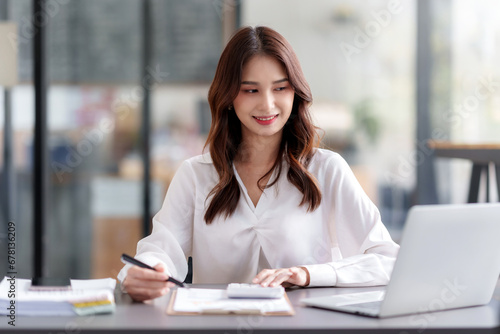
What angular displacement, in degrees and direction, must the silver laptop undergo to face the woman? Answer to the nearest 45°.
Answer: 0° — it already faces them

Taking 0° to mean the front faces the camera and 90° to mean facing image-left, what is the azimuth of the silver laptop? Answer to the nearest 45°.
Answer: approximately 135°

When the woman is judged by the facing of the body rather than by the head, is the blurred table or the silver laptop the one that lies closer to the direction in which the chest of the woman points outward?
the silver laptop

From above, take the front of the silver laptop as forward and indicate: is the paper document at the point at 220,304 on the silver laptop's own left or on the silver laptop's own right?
on the silver laptop's own left

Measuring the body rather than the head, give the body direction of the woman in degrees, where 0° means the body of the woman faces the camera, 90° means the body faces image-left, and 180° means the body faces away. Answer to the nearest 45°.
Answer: approximately 0°

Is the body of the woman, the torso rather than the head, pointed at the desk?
yes

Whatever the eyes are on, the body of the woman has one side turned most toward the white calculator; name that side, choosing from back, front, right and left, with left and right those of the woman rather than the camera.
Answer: front

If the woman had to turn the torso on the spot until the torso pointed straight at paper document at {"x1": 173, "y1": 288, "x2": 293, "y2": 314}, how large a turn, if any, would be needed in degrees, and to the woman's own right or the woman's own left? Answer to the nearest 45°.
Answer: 0° — they already face it

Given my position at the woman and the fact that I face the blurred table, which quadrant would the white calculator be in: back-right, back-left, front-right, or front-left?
back-right

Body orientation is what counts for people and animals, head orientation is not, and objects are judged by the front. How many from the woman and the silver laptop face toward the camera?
1
